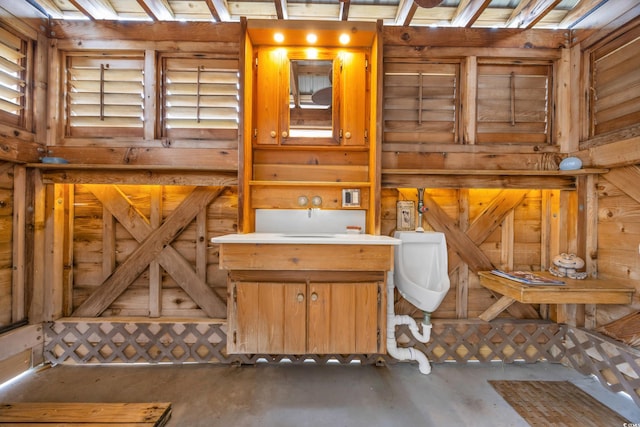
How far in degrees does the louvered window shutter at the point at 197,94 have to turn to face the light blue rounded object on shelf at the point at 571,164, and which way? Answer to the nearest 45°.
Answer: approximately 45° to its left

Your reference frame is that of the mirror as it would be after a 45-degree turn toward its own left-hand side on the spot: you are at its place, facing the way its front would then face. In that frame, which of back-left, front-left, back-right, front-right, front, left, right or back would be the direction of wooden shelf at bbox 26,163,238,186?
back-right

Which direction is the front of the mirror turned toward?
toward the camera

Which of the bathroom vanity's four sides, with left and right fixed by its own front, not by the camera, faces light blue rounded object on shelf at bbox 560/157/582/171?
left

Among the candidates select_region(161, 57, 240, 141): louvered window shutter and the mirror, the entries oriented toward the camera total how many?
2

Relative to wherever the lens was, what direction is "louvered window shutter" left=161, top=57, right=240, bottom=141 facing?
facing the viewer

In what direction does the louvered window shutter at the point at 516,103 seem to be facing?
toward the camera

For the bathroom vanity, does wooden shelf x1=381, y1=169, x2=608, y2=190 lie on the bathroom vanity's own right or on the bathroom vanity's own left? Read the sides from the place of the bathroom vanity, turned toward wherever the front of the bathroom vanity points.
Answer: on the bathroom vanity's own left

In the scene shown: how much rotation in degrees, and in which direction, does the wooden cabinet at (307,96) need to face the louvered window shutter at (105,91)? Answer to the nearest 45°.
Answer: approximately 90° to its right

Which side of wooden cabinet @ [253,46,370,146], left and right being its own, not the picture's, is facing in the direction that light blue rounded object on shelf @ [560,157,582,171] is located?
left

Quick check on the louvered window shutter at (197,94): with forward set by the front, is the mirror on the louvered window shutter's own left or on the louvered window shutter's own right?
on the louvered window shutter's own left

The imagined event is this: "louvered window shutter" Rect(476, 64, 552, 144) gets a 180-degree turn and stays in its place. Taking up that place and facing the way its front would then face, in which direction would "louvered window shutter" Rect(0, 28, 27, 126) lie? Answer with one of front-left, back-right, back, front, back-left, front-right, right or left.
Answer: back-left

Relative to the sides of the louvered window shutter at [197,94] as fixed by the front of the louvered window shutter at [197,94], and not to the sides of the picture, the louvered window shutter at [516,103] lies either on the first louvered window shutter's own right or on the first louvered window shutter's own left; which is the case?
on the first louvered window shutter's own left
